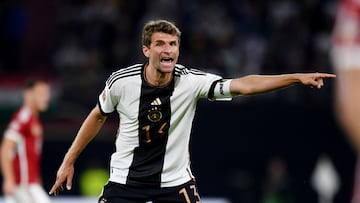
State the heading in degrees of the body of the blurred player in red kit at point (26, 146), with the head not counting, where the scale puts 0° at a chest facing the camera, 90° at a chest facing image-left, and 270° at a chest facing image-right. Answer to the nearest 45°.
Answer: approximately 270°

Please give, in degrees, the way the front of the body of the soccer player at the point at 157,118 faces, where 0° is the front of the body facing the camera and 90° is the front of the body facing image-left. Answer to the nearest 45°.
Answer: approximately 0°
